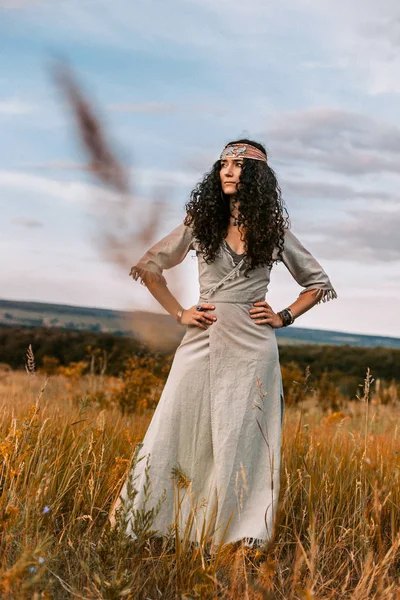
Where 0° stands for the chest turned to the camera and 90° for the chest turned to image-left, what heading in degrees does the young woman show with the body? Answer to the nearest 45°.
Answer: approximately 0°
